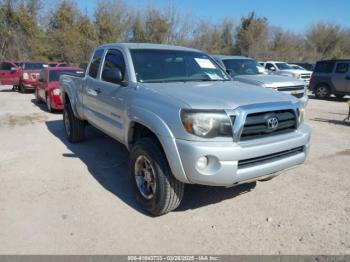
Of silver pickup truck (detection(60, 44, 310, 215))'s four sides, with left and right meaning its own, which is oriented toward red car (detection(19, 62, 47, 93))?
back

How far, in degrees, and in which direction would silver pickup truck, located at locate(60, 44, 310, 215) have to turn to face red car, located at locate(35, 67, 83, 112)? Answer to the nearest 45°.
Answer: approximately 180°

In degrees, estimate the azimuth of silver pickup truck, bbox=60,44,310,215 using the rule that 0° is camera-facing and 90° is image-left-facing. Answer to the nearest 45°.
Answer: approximately 315°

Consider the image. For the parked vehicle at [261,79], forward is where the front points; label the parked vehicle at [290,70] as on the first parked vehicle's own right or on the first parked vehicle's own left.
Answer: on the first parked vehicle's own left

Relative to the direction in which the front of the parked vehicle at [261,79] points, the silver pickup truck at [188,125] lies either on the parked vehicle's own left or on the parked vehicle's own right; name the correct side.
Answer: on the parked vehicle's own right

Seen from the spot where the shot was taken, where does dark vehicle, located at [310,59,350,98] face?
facing to the right of the viewer

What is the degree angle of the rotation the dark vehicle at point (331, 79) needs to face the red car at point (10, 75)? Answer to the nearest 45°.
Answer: approximately 180°

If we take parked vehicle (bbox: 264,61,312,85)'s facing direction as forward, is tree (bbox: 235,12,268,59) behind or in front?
behind

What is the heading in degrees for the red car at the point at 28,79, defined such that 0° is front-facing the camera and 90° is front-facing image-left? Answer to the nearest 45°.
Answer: approximately 315°
